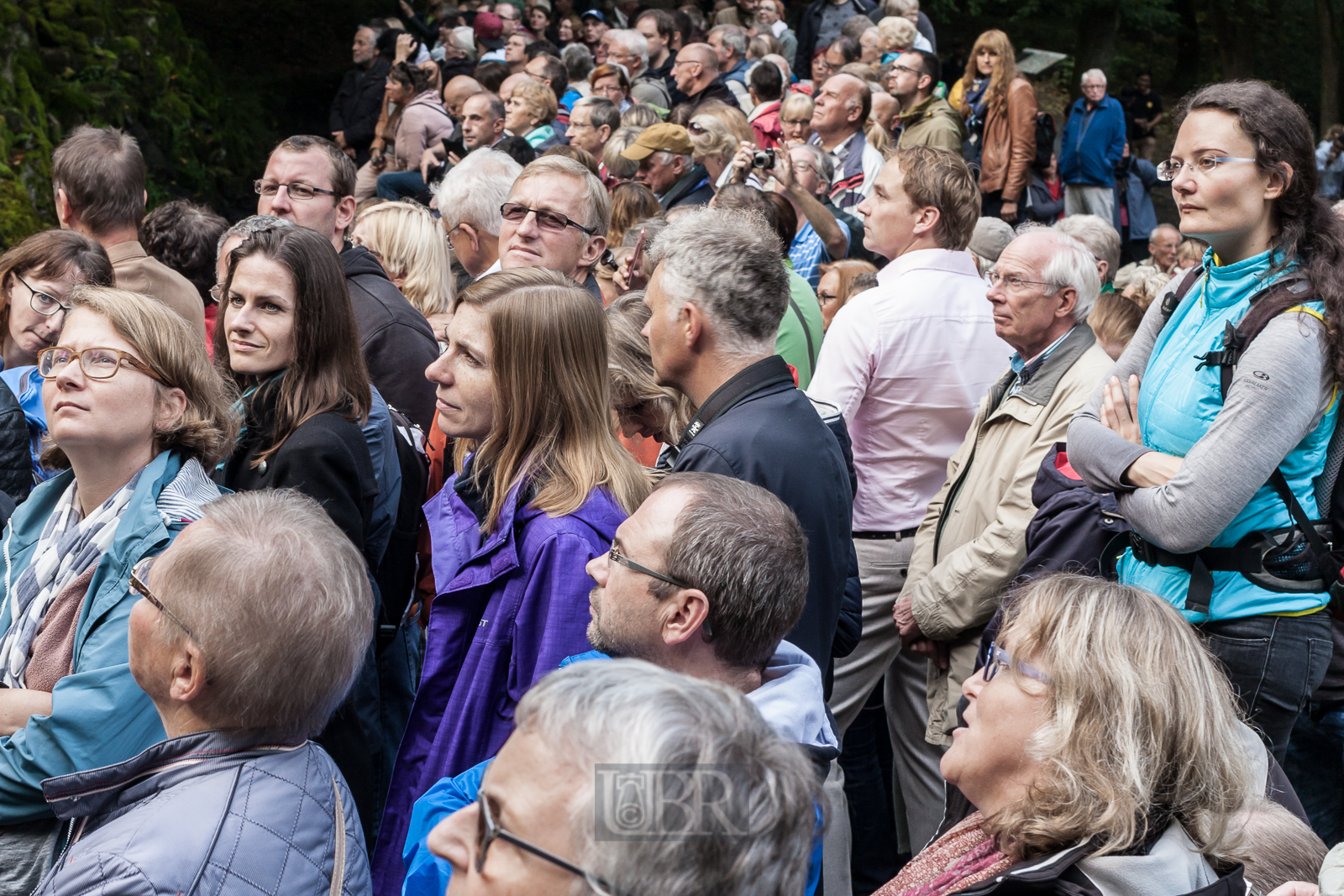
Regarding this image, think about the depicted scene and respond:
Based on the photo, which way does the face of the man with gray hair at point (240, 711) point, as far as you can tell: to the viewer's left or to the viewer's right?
to the viewer's left

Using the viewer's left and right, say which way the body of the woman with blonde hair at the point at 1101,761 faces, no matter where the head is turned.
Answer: facing to the left of the viewer

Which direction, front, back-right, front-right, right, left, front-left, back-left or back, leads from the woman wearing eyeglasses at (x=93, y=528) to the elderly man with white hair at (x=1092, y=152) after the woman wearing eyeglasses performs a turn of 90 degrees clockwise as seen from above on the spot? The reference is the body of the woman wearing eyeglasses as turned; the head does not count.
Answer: right

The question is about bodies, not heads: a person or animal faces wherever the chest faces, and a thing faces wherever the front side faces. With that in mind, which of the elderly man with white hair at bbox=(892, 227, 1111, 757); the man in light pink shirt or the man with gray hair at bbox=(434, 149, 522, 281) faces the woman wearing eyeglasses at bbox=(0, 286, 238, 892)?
the elderly man with white hair

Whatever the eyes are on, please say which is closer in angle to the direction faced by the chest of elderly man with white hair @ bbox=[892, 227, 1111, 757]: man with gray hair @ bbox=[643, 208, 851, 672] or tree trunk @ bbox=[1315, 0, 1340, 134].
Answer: the man with gray hair

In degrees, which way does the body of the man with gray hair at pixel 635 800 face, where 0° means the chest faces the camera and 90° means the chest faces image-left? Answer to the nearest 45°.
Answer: approximately 90°

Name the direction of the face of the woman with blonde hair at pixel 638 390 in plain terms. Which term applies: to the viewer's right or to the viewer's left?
to the viewer's left

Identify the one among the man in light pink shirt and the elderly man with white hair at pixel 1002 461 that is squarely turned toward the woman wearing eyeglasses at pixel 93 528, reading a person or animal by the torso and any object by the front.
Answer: the elderly man with white hair

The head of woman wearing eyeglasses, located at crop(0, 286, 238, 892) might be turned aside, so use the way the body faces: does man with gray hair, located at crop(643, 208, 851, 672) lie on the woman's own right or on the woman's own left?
on the woman's own left

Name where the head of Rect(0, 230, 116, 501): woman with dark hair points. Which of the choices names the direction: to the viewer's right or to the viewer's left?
to the viewer's right

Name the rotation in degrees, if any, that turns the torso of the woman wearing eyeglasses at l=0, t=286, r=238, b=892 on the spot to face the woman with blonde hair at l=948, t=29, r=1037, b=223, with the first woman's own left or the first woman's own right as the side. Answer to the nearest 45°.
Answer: approximately 180°

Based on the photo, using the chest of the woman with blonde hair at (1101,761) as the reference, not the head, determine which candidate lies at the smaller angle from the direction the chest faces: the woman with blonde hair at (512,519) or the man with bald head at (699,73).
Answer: the woman with blonde hair
